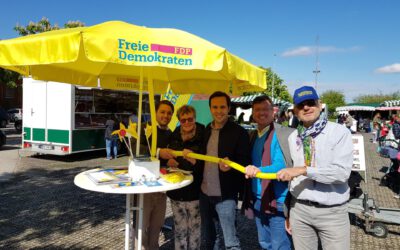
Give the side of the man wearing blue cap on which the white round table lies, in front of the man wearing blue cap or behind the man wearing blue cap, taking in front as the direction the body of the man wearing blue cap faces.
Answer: in front

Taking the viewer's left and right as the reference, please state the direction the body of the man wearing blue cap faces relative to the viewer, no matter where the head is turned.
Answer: facing the viewer and to the left of the viewer

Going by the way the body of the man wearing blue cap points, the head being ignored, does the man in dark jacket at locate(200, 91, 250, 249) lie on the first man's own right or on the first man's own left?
on the first man's own right
